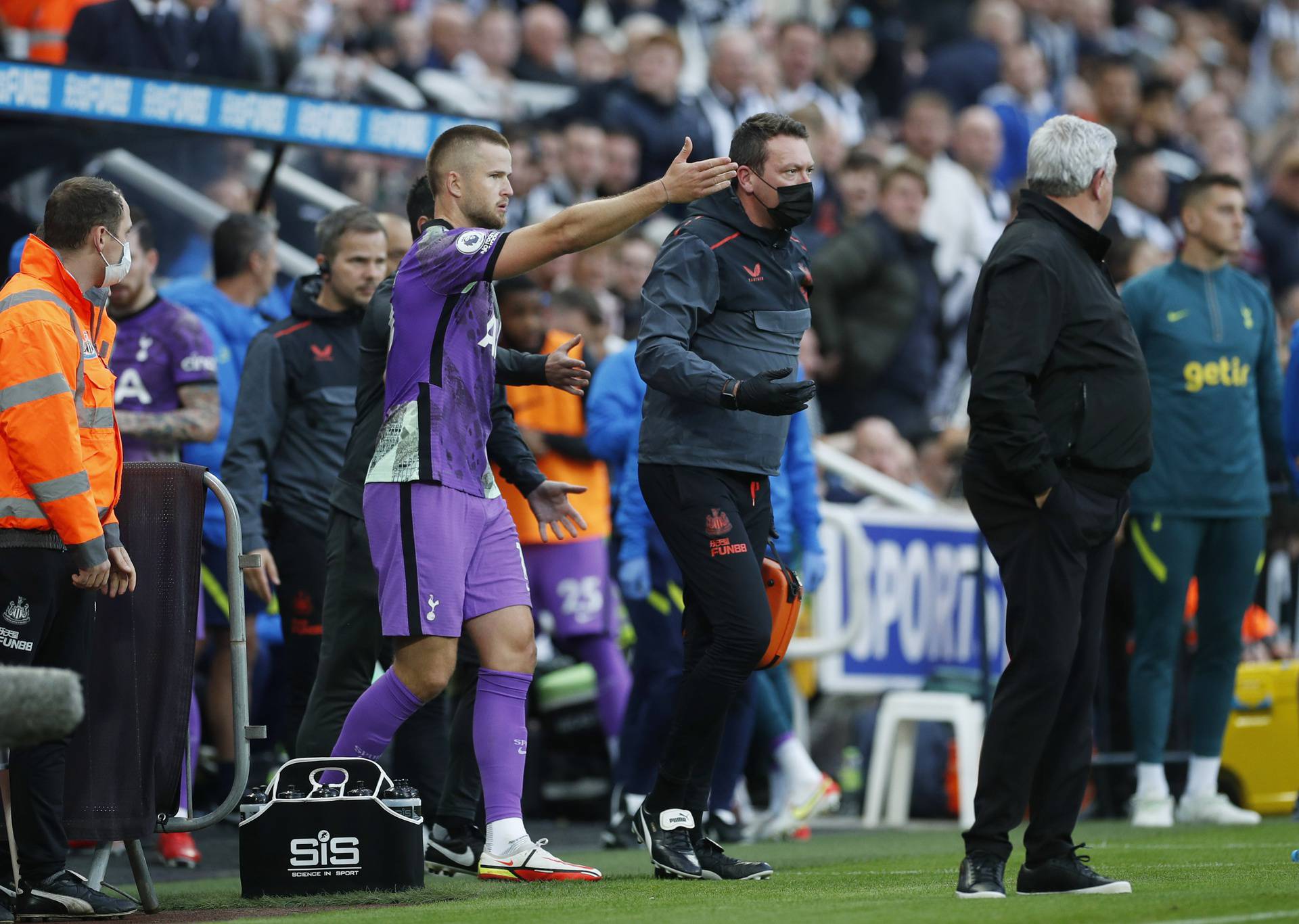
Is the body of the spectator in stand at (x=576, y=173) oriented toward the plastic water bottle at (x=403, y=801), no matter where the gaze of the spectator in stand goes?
yes

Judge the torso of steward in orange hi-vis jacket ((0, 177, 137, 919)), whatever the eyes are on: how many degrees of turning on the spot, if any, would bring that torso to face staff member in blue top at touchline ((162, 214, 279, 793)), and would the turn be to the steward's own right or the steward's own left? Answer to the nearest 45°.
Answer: approximately 90° to the steward's own left

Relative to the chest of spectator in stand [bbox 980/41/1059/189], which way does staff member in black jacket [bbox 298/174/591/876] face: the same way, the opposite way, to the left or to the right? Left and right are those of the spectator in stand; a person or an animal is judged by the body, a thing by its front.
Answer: to the left

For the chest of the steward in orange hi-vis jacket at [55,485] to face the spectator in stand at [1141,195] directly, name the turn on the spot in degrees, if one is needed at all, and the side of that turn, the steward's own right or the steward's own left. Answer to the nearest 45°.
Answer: approximately 45° to the steward's own left

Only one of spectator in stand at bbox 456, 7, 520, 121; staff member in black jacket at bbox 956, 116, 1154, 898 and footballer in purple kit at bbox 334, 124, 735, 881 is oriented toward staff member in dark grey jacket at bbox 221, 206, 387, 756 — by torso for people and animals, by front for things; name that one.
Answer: the spectator in stand

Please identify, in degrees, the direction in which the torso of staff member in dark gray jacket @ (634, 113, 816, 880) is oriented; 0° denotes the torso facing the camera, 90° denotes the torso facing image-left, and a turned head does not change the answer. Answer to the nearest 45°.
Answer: approximately 315°

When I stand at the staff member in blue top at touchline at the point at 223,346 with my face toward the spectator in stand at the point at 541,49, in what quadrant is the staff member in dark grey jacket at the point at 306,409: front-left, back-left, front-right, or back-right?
back-right

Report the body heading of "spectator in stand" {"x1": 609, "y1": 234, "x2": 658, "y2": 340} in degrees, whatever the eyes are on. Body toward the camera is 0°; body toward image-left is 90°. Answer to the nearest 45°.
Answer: approximately 0°
